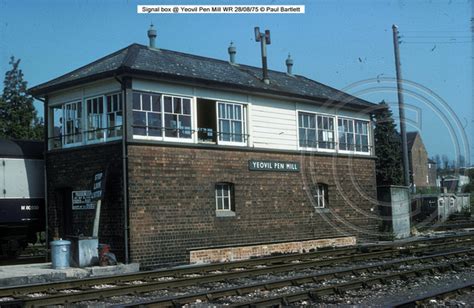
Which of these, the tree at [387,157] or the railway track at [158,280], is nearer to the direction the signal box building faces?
the railway track

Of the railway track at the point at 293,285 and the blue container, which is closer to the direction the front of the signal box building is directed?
the railway track

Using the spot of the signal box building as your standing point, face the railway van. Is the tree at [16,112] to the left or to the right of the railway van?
right

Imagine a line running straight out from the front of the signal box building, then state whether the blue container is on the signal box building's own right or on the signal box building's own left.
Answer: on the signal box building's own right

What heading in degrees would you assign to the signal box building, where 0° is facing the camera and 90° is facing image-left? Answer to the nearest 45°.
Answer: approximately 315°

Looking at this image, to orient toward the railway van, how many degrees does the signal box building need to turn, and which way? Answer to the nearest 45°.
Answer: approximately 135° to its right

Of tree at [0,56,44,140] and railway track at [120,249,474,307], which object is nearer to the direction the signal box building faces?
the railway track

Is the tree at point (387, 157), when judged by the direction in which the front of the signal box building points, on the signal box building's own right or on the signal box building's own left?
on the signal box building's own left

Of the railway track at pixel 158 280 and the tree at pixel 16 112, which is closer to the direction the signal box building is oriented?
the railway track
